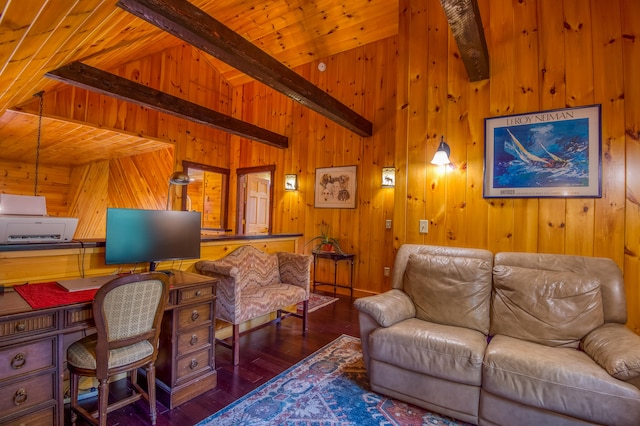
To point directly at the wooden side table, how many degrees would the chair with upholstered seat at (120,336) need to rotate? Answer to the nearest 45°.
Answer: approximately 90° to its right

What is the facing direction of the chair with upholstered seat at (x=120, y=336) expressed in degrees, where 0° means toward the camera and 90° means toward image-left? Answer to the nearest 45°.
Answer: approximately 135°

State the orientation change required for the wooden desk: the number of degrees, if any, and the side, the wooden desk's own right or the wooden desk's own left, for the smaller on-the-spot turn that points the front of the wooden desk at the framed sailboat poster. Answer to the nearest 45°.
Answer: approximately 45° to the wooden desk's own left

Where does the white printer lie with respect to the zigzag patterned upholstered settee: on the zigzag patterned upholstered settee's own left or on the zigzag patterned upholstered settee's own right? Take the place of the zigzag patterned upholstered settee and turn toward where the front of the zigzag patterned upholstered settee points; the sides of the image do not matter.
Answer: on the zigzag patterned upholstered settee's own right

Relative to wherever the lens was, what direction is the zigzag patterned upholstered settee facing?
facing the viewer and to the right of the viewer

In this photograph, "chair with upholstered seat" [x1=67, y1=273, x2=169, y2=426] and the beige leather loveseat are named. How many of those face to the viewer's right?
0

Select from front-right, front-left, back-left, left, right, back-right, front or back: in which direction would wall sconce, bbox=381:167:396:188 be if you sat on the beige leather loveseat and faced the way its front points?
right

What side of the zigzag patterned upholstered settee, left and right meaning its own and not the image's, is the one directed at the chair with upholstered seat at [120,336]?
right

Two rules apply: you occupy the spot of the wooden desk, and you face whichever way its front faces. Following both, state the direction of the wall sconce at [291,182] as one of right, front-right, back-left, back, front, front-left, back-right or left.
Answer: left

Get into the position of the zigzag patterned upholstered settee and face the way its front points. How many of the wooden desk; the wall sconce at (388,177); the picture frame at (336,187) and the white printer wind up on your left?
2

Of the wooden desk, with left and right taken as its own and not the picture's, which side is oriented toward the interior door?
left

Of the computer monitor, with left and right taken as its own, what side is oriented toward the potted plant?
left

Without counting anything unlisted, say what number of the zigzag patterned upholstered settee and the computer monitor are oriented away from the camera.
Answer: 0

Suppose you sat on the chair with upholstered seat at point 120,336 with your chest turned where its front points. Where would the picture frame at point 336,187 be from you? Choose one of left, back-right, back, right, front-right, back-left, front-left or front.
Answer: right

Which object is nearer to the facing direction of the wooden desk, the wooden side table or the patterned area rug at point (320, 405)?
the patterned area rug

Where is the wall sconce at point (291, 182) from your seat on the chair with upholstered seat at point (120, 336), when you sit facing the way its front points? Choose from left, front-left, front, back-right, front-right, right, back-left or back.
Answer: right

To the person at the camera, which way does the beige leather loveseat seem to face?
facing the viewer and to the left of the viewer

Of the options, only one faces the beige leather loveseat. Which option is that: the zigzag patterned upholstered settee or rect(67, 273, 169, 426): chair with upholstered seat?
the zigzag patterned upholstered settee

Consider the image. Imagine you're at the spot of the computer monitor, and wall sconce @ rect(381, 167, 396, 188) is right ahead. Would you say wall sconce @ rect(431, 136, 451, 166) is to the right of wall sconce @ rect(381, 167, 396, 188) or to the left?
right

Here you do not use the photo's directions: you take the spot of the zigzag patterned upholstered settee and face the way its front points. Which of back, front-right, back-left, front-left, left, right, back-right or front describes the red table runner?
right
